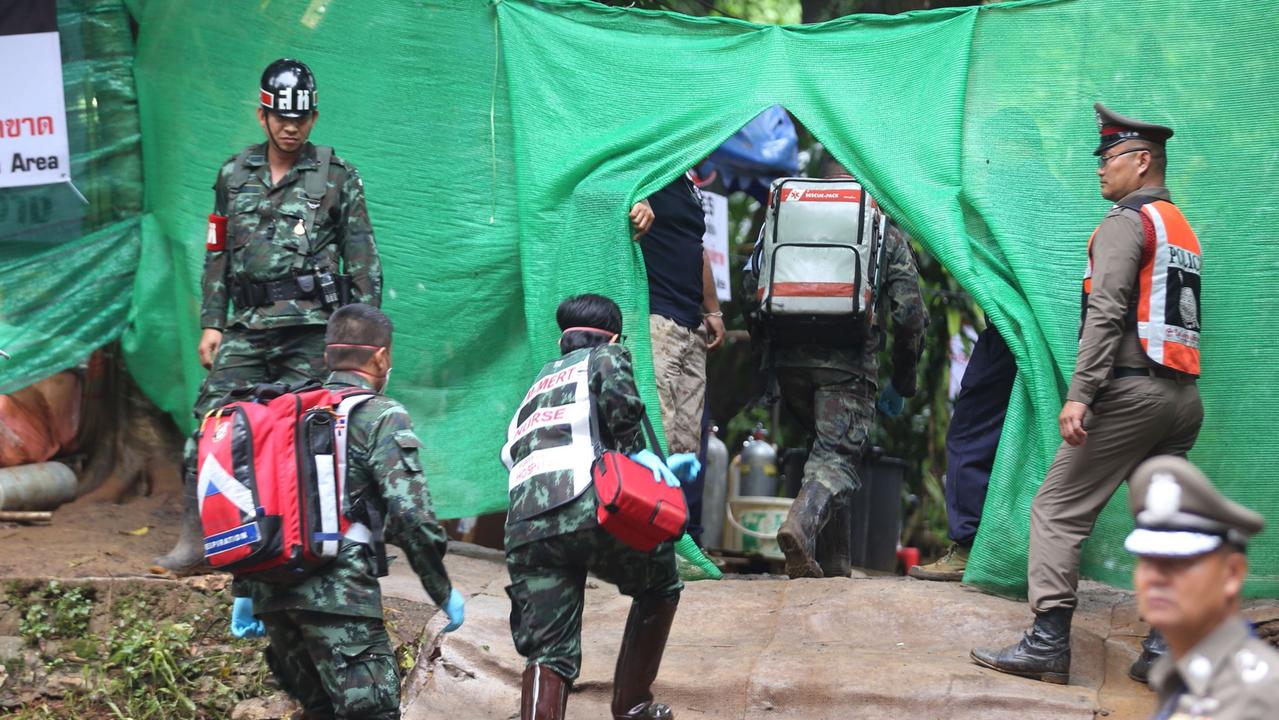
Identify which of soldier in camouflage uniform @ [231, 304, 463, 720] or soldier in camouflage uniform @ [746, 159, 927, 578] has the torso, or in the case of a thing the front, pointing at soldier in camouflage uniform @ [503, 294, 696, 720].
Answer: soldier in camouflage uniform @ [231, 304, 463, 720]

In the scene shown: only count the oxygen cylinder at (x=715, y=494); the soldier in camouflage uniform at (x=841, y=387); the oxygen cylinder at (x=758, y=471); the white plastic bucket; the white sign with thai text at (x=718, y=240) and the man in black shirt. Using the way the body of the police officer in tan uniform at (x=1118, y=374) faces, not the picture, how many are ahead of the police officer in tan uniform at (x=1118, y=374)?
6

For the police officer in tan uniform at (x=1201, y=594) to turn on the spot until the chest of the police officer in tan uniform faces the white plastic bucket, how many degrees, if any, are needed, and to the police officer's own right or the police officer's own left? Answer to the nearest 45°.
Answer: approximately 90° to the police officer's own right

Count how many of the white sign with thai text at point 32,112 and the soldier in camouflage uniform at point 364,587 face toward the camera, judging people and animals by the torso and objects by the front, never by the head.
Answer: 1

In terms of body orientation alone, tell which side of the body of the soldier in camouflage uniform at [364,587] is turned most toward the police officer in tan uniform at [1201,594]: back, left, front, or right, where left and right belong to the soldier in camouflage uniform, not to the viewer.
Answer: right

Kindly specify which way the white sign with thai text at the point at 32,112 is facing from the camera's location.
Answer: facing the viewer

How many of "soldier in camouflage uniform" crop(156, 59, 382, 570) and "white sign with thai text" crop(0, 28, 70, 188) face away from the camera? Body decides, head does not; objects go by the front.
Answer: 0

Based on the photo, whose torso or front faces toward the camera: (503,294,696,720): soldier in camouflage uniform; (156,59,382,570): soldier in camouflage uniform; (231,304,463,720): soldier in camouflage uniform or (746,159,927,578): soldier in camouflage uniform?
(156,59,382,570): soldier in camouflage uniform

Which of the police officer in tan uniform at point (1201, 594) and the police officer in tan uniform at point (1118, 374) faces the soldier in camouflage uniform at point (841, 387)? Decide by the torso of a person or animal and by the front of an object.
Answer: the police officer in tan uniform at point (1118, 374)

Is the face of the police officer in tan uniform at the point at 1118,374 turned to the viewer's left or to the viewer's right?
to the viewer's left

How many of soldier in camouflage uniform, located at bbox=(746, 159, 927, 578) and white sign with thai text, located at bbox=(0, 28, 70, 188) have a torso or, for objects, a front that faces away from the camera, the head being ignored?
1

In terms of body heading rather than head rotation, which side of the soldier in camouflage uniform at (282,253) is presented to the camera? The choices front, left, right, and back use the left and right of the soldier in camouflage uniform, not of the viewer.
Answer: front

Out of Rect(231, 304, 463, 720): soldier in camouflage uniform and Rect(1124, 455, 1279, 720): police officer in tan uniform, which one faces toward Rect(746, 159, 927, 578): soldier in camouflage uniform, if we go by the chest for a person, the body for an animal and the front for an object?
Rect(231, 304, 463, 720): soldier in camouflage uniform

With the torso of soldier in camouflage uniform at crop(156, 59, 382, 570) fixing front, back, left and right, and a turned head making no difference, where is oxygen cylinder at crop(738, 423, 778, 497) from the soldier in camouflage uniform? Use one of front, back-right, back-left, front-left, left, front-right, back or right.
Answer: back-left

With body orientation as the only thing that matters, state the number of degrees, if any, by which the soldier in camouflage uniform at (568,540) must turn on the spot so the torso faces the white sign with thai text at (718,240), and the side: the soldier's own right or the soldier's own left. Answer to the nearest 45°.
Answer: approximately 45° to the soldier's own left

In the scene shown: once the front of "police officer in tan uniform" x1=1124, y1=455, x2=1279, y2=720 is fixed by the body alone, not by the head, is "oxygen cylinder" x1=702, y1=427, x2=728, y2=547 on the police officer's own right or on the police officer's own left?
on the police officer's own right

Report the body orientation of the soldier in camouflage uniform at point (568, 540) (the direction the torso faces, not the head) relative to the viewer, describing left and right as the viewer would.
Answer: facing away from the viewer and to the right of the viewer

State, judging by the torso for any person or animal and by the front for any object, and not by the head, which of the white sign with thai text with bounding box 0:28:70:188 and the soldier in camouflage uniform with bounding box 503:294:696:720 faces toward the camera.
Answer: the white sign with thai text
